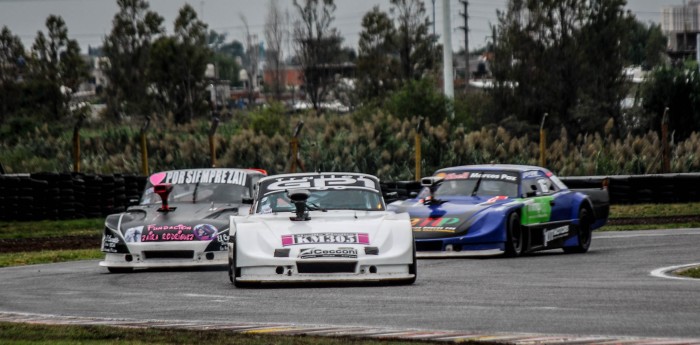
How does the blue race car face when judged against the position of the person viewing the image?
facing the viewer and to the left of the viewer

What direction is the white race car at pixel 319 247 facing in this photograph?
toward the camera

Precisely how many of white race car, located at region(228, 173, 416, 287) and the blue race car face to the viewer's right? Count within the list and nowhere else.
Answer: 0

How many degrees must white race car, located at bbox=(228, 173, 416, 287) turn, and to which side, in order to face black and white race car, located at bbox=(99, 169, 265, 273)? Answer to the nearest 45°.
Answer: approximately 135° to its right

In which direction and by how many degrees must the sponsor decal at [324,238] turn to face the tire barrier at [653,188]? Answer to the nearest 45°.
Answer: approximately 135° to its left

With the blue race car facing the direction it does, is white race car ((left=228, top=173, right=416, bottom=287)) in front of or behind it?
in front

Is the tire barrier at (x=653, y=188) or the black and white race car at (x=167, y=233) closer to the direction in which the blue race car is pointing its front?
the black and white race car

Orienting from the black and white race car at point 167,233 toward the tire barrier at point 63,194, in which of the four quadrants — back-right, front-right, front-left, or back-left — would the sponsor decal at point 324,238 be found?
back-right

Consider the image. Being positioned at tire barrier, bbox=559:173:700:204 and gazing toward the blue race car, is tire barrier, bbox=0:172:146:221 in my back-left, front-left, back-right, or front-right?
front-right

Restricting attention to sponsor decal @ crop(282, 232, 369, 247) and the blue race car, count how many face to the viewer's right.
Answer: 0
